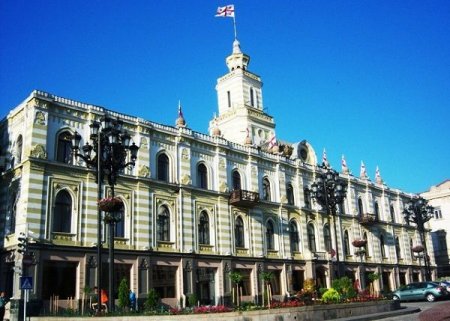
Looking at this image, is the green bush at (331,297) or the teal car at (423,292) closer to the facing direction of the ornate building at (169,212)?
the green bush

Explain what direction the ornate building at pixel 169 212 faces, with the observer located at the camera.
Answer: facing the viewer and to the right of the viewer

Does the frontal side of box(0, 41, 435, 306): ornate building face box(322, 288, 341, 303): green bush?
yes
